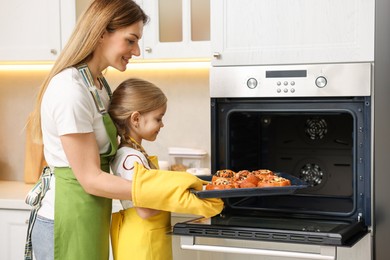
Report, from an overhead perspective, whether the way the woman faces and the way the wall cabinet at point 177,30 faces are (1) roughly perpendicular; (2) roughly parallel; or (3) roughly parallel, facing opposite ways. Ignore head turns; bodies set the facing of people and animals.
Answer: roughly perpendicular

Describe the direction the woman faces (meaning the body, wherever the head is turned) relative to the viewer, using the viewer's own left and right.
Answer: facing to the right of the viewer

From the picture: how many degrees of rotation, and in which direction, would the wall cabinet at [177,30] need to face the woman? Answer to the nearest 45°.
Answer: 0° — it already faces them

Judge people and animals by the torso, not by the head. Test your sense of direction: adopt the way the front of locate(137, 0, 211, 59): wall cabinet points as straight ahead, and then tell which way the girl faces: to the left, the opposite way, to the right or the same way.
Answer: to the left

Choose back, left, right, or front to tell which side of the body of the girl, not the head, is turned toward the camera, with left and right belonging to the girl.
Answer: right

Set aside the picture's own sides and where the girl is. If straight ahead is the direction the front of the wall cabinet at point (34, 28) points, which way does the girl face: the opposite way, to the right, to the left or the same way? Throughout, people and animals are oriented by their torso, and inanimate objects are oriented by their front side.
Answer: to the left

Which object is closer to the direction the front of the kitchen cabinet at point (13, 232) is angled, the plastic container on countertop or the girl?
the girl

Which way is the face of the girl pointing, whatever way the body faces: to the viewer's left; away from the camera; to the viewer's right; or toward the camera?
to the viewer's right

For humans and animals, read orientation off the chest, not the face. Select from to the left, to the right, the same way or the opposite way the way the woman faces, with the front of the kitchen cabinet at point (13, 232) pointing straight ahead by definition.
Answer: to the left

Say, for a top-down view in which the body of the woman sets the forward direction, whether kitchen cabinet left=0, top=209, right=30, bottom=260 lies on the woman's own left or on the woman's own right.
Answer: on the woman's own left

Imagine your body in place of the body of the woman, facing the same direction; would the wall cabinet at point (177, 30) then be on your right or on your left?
on your left
